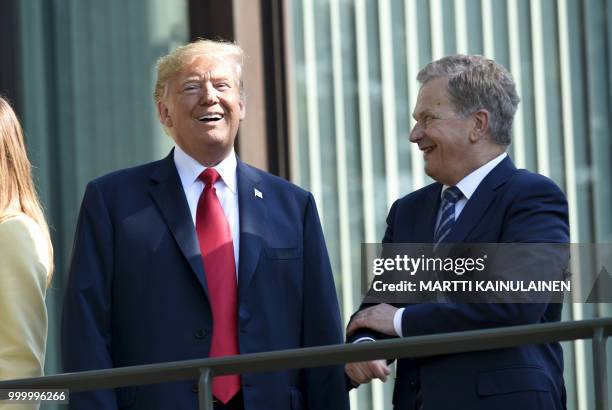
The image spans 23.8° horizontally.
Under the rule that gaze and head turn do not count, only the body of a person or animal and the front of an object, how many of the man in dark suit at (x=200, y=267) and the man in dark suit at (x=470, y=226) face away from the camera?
0

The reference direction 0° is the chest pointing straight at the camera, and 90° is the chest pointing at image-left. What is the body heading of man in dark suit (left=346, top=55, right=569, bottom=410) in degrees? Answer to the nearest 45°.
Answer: approximately 45°

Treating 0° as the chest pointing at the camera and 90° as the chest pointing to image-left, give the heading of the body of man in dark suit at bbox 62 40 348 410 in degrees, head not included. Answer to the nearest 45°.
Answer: approximately 0°

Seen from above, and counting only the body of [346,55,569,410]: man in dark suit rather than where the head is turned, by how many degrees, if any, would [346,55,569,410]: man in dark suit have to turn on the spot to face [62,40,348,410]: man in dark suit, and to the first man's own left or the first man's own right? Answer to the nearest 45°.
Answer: approximately 45° to the first man's own right

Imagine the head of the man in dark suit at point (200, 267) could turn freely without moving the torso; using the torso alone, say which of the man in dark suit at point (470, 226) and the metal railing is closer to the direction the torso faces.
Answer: the metal railing
